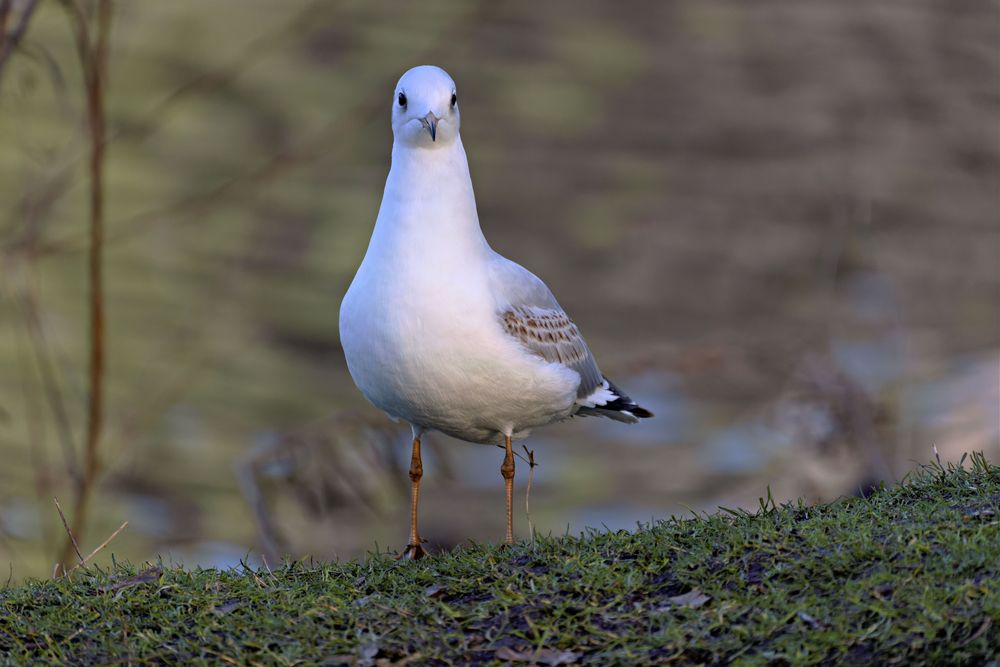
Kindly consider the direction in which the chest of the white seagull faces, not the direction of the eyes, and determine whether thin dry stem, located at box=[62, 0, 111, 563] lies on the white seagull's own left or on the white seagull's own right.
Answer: on the white seagull's own right

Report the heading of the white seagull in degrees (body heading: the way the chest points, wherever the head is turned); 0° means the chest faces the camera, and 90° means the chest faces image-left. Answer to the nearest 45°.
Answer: approximately 45°
